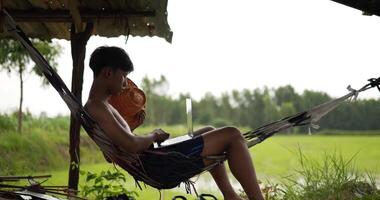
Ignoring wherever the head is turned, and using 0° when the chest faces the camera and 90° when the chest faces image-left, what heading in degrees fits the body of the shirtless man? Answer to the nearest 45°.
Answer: approximately 270°

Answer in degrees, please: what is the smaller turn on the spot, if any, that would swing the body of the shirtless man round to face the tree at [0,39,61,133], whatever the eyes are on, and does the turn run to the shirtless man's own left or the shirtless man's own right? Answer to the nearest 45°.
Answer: approximately 135° to the shirtless man's own left

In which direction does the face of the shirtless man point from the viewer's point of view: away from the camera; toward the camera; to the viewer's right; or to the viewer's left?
to the viewer's right
